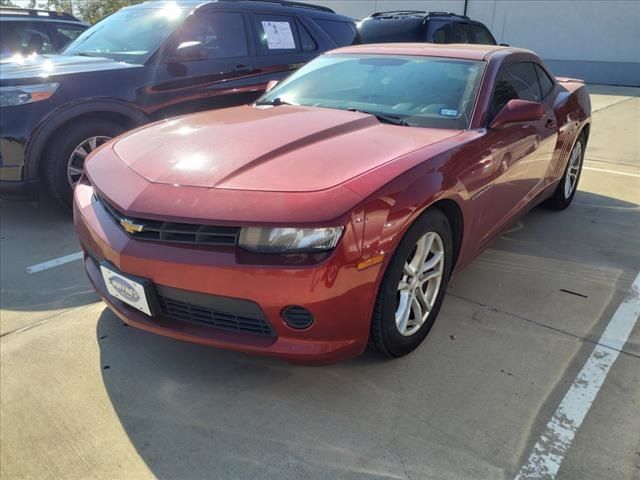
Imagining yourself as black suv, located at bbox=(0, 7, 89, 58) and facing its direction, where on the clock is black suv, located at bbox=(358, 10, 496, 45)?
black suv, located at bbox=(358, 10, 496, 45) is roughly at 8 o'clock from black suv, located at bbox=(0, 7, 89, 58).

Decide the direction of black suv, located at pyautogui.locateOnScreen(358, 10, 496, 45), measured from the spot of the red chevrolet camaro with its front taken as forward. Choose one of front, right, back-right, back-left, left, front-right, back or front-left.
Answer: back-right

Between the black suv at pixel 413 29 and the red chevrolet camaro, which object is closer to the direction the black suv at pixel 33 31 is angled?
the red chevrolet camaro

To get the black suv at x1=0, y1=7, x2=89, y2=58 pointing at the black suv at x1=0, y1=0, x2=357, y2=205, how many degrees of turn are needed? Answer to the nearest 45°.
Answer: approximately 45° to its left

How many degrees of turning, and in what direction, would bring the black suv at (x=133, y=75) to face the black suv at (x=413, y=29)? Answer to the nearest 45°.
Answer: approximately 180°

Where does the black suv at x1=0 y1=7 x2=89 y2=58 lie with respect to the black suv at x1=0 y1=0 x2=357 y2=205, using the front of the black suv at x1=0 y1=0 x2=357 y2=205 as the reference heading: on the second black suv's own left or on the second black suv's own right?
on the second black suv's own right

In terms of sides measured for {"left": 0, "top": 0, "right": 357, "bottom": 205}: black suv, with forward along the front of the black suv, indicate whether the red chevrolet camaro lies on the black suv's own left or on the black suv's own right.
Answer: on the black suv's own left

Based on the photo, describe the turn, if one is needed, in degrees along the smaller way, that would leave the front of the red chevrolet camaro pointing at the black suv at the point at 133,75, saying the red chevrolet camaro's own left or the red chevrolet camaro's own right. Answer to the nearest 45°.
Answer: approximately 90° to the red chevrolet camaro's own right

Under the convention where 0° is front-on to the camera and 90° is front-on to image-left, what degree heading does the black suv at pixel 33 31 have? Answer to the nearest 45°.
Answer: approximately 45°

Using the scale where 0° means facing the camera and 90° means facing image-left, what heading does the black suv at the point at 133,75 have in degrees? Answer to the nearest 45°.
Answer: approximately 45°

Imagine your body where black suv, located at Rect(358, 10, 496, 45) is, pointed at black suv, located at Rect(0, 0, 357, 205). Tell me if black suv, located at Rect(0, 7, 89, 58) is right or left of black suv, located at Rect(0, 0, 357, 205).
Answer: right
